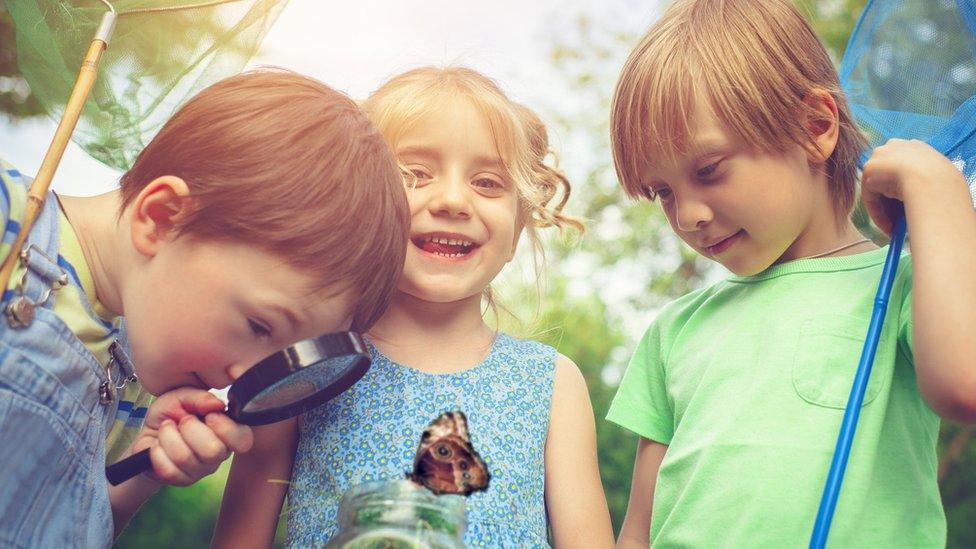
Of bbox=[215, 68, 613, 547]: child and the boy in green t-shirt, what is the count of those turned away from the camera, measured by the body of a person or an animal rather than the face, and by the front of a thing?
0

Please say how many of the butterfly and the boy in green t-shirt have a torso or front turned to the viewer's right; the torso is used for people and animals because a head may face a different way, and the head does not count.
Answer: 0

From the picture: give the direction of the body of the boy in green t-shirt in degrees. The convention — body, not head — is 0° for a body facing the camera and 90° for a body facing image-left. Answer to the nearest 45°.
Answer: approximately 45°

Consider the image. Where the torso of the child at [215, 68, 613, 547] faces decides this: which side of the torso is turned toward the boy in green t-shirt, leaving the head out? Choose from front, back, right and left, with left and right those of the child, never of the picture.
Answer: left

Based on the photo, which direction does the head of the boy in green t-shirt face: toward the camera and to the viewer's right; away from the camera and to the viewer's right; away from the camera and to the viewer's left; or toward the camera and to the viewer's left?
toward the camera and to the viewer's left
